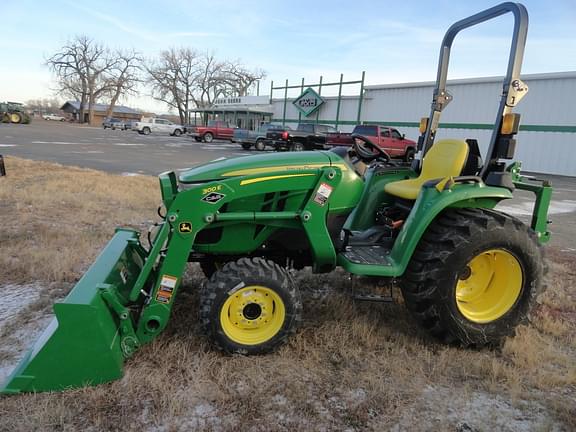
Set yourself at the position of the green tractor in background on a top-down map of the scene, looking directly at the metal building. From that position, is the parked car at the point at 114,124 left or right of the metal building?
left

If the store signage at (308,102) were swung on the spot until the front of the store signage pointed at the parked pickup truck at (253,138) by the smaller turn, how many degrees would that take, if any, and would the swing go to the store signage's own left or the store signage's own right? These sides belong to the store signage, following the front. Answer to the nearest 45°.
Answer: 0° — it already faces it

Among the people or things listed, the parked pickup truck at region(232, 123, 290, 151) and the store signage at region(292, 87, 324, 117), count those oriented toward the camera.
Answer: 1

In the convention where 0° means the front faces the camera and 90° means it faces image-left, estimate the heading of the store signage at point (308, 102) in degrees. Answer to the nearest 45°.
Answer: approximately 0°
